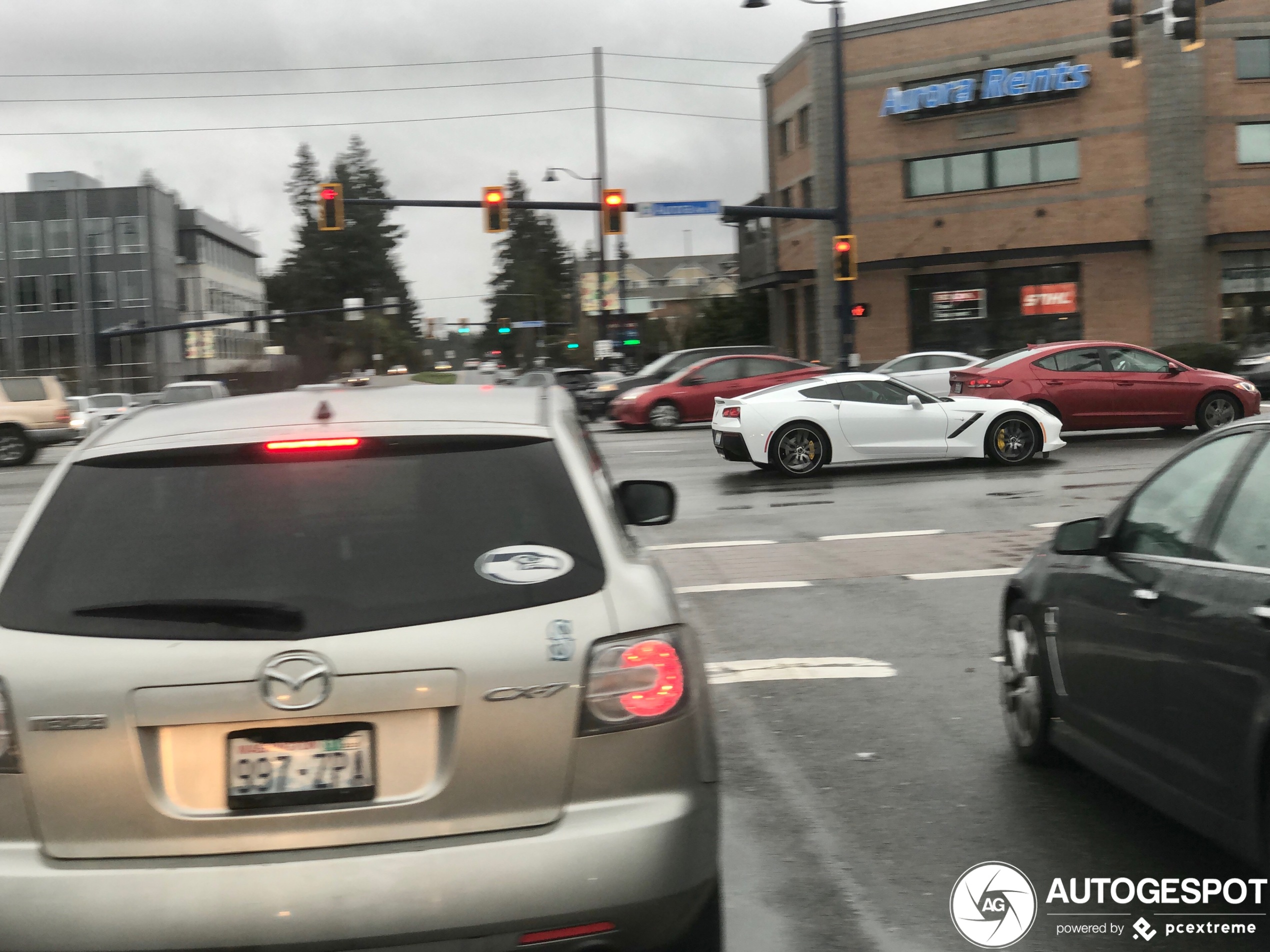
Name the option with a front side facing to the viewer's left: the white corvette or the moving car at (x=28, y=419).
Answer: the moving car

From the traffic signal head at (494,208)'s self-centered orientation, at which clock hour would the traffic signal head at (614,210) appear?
the traffic signal head at (614,210) is roughly at 9 o'clock from the traffic signal head at (494,208).

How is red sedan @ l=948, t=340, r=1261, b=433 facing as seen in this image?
to the viewer's right

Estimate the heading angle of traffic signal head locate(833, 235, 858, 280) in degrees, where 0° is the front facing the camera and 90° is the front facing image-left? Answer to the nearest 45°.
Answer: approximately 0°

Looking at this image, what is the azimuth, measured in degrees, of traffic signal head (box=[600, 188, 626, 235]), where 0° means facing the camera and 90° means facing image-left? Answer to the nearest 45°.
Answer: approximately 0°

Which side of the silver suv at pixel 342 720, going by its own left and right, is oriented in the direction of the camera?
back

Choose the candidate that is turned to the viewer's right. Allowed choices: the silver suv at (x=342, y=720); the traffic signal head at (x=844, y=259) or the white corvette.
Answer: the white corvette

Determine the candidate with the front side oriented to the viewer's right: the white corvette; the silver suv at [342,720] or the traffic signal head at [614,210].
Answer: the white corvette

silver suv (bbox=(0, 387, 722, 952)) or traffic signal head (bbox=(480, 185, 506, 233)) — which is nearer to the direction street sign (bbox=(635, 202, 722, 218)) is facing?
the silver suv

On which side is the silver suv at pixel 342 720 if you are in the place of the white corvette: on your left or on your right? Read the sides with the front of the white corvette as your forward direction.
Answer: on your right

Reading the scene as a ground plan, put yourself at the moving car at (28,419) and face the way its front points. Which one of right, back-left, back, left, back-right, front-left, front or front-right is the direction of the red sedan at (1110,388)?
back-left

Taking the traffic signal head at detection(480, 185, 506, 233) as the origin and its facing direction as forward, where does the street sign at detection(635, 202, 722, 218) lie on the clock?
The street sign is roughly at 9 o'clock from the traffic signal head.

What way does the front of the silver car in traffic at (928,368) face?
to the viewer's left
